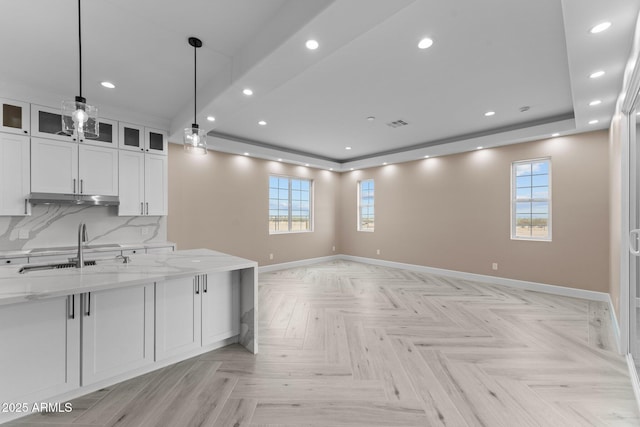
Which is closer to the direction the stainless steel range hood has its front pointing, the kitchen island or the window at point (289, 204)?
the kitchen island

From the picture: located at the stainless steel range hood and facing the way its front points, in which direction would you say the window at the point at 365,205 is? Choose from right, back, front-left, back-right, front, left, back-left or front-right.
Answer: left

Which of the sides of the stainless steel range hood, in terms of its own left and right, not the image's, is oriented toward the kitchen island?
front

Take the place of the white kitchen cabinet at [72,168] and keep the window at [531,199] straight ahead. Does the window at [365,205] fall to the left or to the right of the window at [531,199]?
left

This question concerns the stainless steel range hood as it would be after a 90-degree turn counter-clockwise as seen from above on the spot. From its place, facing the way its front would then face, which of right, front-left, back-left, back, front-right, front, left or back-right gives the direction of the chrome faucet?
right

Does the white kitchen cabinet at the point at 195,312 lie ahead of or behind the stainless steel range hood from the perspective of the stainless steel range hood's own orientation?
ahead

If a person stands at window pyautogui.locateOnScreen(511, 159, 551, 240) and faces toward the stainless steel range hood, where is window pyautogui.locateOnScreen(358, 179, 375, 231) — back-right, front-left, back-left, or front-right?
front-right

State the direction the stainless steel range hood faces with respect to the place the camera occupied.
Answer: facing the viewer

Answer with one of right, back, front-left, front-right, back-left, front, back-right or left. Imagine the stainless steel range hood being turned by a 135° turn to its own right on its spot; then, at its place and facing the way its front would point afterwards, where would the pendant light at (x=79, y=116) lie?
back-left

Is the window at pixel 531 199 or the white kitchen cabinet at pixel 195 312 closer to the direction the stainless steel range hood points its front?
the white kitchen cabinet

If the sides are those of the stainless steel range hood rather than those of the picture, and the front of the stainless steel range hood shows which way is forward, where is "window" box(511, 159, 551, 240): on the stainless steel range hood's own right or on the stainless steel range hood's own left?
on the stainless steel range hood's own left
